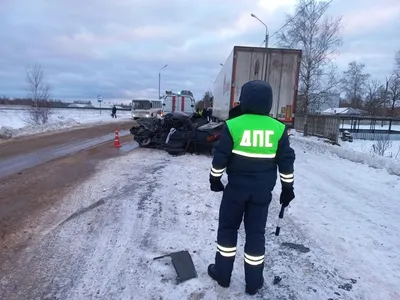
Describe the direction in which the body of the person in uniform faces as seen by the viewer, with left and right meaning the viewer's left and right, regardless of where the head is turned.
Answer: facing away from the viewer

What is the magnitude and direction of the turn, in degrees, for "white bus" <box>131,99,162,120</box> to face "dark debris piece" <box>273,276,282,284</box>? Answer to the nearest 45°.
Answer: approximately 45° to its left

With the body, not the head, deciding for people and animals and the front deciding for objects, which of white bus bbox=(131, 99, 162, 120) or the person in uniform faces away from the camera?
the person in uniform

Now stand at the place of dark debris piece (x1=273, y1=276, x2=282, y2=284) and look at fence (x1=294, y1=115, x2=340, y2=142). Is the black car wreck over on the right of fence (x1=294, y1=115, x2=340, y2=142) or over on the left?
left

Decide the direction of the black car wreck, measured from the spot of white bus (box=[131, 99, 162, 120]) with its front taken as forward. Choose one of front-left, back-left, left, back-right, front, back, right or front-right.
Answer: front-left

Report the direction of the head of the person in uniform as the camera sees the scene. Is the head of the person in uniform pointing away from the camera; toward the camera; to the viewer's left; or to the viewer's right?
away from the camera
